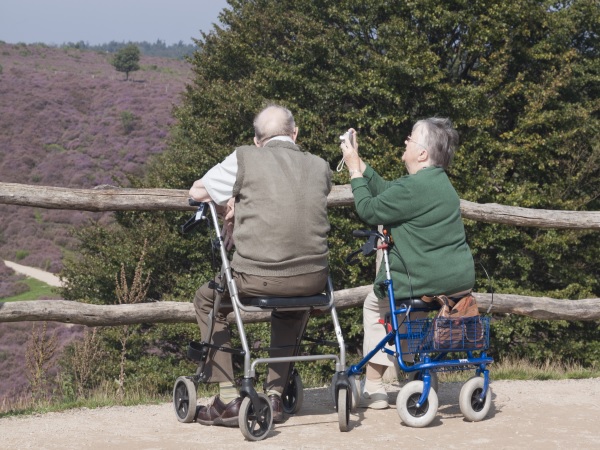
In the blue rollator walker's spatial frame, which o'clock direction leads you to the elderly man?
The elderly man is roughly at 4 o'clock from the blue rollator walker.

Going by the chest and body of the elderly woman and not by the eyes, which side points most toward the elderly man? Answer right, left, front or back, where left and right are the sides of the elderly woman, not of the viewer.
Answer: left

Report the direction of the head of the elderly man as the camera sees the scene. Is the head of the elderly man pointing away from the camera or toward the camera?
away from the camera

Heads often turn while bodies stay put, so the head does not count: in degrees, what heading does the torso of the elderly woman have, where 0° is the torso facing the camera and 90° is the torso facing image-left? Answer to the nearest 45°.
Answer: approximately 135°

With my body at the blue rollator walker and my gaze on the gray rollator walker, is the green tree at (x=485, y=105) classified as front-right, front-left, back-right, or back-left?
back-right

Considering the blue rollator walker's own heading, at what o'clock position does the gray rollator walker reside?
The gray rollator walker is roughly at 4 o'clock from the blue rollator walker.

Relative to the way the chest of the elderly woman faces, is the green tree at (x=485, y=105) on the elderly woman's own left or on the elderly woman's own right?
on the elderly woman's own right

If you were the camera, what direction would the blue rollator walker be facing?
facing the viewer and to the right of the viewer

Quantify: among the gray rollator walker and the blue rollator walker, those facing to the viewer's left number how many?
0

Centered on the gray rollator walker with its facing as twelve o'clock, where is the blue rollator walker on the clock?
The blue rollator walker is roughly at 10 o'clock from the gray rollator walker.

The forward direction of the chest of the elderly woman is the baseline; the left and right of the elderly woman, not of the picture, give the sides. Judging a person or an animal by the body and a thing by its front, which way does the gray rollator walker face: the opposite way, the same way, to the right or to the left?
the opposite way
